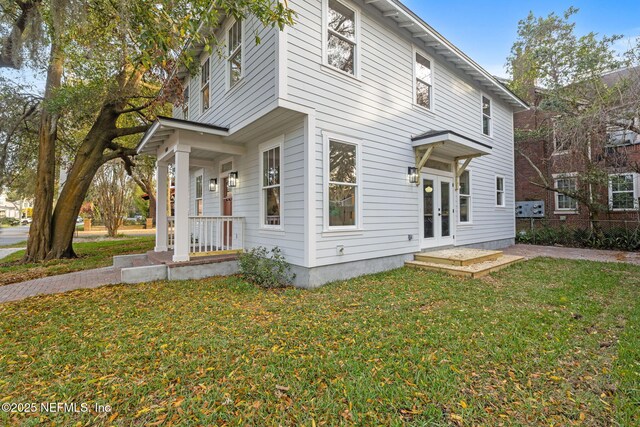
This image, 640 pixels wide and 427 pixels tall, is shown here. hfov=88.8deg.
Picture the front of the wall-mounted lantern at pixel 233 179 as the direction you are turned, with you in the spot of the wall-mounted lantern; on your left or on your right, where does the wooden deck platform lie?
on your left

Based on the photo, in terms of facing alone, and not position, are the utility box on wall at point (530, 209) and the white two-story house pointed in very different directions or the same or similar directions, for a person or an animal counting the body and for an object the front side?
same or similar directions

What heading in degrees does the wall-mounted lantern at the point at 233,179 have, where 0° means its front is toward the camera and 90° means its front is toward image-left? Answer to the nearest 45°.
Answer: approximately 45°

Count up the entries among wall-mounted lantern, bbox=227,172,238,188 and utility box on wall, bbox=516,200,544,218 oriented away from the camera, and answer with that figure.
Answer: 0

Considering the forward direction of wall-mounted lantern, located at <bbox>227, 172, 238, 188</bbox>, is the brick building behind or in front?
behind

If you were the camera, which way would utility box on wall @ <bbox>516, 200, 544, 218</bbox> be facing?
facing the viewer

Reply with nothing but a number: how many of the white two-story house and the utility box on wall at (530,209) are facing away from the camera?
0

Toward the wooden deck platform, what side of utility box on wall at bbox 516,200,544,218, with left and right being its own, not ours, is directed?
front

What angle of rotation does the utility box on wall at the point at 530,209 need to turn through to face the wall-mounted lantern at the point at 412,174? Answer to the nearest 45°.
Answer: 0° — it already faces it
